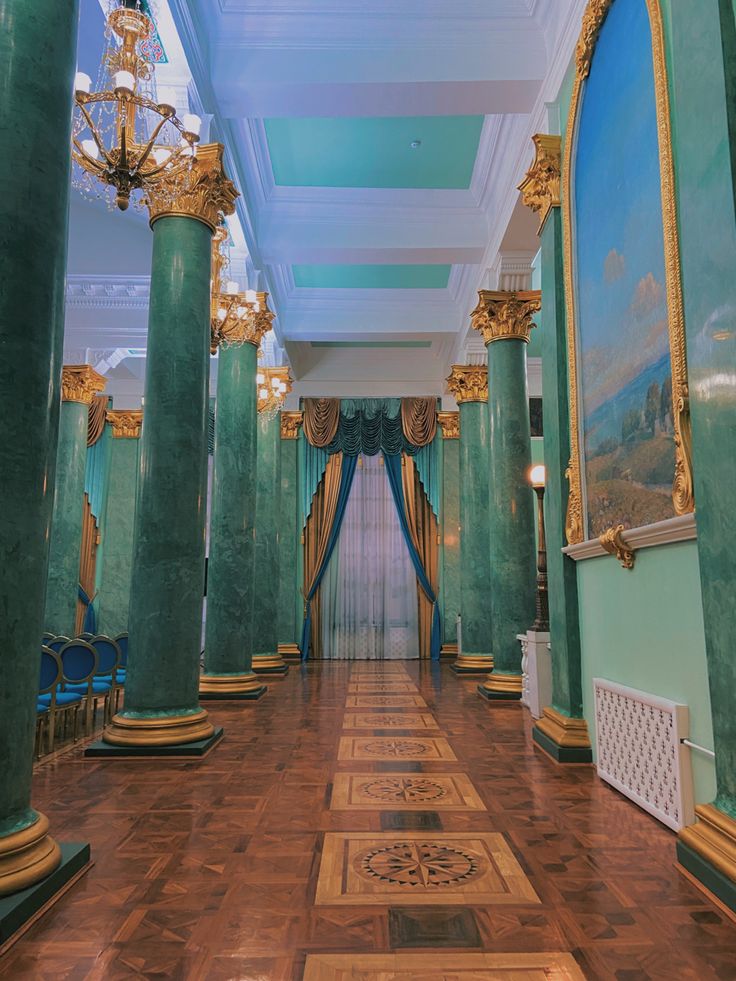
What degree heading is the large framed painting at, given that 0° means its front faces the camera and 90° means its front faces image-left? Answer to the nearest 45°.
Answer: approximately 90°

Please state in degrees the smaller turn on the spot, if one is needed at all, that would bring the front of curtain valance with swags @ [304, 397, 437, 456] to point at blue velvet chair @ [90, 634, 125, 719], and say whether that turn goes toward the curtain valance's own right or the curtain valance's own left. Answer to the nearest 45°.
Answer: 0° — it already faces it

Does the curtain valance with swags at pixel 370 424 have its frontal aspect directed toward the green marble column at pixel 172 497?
yes

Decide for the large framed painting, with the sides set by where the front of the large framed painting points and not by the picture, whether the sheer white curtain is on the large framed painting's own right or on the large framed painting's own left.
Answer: on the large framed painting's own right

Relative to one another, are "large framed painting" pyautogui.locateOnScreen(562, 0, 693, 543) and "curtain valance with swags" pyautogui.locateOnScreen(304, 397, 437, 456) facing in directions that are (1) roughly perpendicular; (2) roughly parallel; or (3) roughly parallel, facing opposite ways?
roughly perpendicular

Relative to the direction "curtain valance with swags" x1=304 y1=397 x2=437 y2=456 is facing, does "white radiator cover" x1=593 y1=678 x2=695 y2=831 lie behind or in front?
in front

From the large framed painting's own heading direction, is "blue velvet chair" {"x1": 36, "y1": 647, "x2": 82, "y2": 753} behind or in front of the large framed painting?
in front

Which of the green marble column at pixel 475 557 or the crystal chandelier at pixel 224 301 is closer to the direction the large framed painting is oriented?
the crystal chandelier

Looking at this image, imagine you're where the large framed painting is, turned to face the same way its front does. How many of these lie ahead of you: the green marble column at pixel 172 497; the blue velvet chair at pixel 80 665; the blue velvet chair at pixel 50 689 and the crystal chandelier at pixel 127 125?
4

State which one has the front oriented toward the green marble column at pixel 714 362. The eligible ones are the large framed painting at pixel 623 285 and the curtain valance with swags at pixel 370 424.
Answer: the curtain valance with swags

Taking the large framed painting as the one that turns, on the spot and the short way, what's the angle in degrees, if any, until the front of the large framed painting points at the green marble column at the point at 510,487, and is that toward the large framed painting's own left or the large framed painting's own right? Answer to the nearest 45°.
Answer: approximately 90° to the large framed painting's own right

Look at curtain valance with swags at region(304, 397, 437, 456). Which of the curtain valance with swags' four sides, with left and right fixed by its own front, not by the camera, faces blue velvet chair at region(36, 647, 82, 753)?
front

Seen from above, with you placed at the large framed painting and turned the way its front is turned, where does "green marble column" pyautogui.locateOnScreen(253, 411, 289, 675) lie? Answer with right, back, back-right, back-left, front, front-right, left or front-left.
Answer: front-right

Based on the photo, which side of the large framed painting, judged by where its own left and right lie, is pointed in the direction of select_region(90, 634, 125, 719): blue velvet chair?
front
